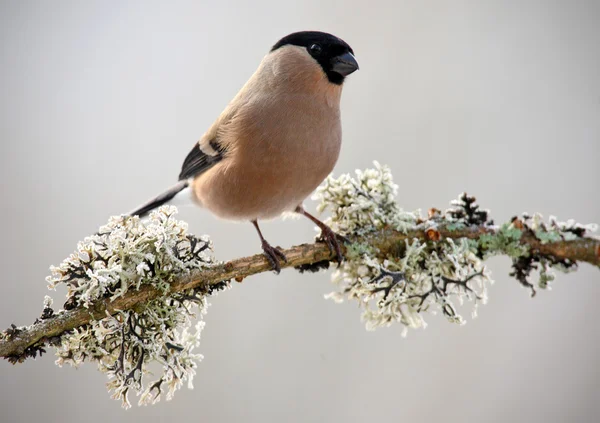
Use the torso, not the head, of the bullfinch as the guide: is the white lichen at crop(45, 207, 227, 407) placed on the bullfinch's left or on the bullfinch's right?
on the bullfinch's right

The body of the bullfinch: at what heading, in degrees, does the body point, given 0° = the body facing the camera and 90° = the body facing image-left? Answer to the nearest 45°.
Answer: approximately 315°
